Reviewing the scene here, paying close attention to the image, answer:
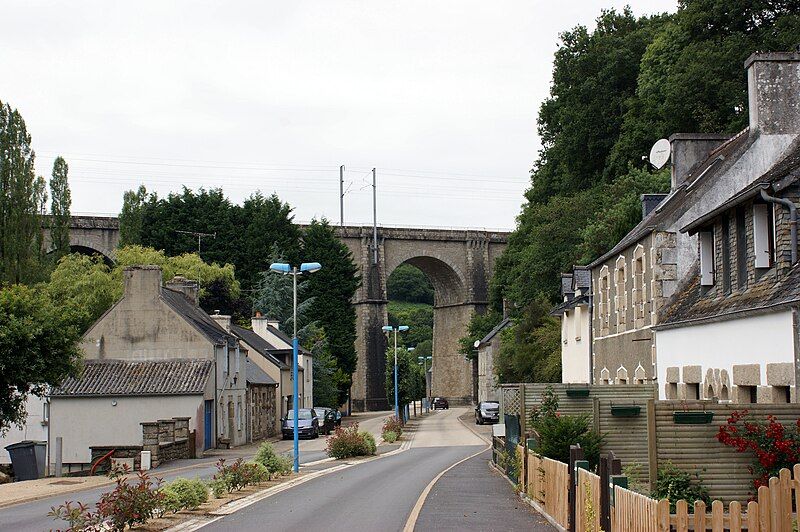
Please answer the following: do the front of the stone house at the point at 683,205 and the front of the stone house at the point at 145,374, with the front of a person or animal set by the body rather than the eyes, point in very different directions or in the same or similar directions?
very different directions

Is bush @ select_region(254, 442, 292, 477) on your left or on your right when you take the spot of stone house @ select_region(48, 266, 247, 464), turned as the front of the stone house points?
on your right

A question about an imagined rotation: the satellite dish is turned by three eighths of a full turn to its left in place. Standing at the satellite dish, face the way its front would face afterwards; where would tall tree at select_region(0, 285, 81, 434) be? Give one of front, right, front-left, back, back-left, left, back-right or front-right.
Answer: back

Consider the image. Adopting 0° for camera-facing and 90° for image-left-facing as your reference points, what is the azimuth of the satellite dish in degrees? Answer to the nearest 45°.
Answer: approximately 45°

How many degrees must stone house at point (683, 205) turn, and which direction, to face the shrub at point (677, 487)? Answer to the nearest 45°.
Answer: approximately 45° to its left

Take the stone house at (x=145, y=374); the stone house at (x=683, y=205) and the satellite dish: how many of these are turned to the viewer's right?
1

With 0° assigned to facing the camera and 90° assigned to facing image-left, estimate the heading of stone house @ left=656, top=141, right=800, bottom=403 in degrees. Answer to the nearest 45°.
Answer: approximately 45°

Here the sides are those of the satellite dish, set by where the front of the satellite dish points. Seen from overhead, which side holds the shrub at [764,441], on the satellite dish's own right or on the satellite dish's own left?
on the satellite dish's own left

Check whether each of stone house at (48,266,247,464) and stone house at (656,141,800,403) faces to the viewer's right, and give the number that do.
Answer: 1
